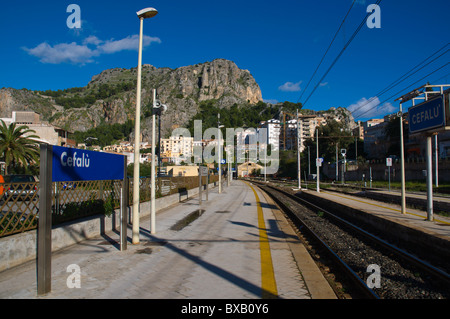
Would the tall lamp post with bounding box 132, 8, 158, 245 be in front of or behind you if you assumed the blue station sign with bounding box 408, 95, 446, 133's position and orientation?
in front

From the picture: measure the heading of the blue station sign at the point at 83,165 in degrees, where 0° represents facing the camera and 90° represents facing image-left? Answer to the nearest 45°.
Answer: approximately 315°

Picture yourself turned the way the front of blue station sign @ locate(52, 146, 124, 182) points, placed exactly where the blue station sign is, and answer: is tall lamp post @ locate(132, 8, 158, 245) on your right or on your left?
on your left

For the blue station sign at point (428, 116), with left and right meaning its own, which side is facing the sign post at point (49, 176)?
front

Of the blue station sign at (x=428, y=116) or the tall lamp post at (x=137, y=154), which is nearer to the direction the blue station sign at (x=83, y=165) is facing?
the blue station sign

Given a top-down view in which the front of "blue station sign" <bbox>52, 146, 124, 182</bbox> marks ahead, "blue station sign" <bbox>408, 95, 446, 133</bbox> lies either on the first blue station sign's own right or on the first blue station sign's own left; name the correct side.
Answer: on the first blue station sign's own left

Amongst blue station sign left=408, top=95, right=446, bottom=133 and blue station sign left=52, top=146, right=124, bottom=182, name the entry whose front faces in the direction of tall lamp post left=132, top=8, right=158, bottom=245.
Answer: blue station sign left=408, top=95, right=446, bottom=133

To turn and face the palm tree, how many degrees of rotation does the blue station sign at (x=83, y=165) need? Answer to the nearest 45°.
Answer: approximately 135° to its left

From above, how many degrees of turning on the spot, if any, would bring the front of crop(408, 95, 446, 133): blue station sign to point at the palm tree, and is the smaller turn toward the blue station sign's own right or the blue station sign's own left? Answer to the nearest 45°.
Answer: approximately 45° to the blue station sign's own right

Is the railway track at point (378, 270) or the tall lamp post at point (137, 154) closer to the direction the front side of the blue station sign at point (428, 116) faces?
the tall lamp post

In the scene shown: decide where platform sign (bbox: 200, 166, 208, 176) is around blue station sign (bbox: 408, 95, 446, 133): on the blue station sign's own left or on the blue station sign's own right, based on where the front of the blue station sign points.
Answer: on the blue station sign's own right

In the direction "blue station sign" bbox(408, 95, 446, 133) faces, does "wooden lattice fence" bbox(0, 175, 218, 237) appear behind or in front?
in front

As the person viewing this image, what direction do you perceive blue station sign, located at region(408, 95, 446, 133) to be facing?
facing the viewer and to the left of the viewer

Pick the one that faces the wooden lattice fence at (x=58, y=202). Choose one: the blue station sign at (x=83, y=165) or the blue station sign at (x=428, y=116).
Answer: the blue station sign at (x=428, y=116)

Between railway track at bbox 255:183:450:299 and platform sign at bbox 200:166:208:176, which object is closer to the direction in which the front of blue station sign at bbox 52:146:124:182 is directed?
the railway track

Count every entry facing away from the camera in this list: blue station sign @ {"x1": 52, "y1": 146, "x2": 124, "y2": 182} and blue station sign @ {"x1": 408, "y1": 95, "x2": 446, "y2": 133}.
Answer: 0
